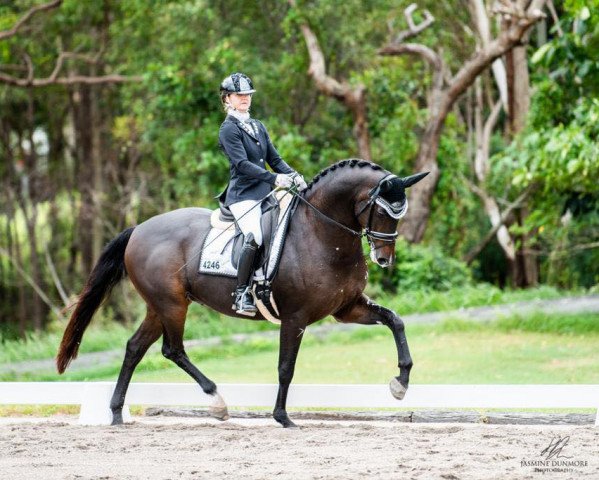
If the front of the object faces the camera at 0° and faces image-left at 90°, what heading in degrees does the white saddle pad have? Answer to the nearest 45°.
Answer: approximately 270°

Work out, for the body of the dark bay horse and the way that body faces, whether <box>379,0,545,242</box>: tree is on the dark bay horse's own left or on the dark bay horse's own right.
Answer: on the dark bay horse's own left

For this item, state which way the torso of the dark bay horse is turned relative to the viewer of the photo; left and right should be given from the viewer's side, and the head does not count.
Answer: facing to the right of the viewer

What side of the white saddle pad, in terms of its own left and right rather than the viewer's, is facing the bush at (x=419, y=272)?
left

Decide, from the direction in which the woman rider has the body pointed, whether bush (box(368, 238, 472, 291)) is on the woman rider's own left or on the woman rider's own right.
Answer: on the woman rider's own left
